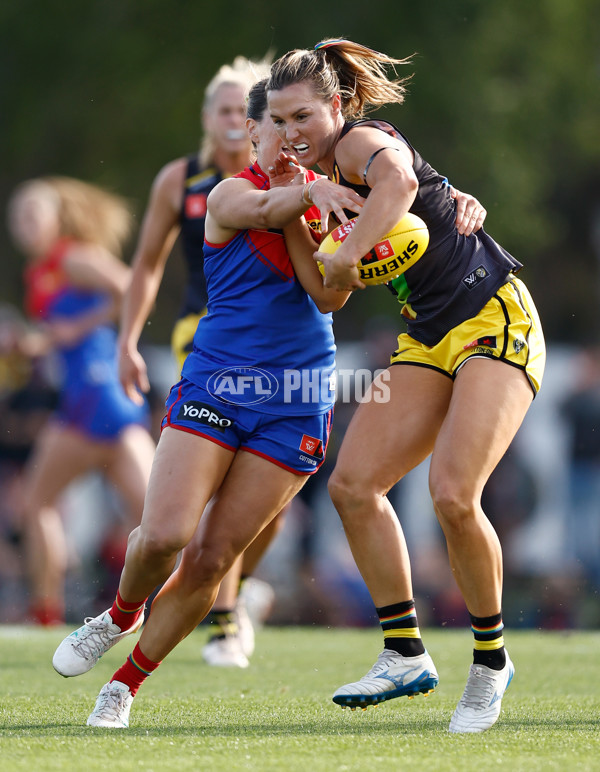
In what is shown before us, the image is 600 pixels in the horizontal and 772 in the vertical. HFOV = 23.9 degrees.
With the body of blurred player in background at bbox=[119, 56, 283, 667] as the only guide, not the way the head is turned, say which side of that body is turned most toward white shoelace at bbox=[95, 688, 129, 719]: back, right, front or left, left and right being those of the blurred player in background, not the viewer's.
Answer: front

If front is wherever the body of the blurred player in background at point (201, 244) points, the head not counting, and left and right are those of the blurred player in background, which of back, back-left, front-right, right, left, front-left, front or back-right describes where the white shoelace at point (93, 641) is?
front

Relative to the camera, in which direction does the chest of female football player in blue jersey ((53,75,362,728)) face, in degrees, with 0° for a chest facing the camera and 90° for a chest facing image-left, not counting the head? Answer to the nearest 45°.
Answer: approximately 0°

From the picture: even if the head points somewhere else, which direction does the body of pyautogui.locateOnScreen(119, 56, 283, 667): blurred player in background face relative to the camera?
toward the camera

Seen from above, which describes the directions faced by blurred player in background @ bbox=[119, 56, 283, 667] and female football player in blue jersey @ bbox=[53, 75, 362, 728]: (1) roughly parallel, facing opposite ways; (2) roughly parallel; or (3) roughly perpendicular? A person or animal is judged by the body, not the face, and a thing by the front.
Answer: roughly parallel

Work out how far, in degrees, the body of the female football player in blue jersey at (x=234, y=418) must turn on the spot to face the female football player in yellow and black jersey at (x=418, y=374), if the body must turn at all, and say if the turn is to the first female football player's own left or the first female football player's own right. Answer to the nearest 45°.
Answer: approximately 90° to the first female football player's own left

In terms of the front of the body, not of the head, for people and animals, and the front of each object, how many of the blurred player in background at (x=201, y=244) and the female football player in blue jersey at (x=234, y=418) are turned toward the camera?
2

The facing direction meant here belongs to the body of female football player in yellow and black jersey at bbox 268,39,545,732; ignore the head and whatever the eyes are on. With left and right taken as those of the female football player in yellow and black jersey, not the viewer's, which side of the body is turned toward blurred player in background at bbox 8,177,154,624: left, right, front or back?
right

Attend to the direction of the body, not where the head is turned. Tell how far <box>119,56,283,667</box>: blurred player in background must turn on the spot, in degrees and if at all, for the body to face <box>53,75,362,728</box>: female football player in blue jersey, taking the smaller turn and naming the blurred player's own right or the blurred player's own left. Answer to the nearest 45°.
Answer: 0° — they already face them

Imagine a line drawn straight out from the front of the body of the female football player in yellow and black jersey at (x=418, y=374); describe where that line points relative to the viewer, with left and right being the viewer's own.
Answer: facing the viewer and to the left of the viewer
